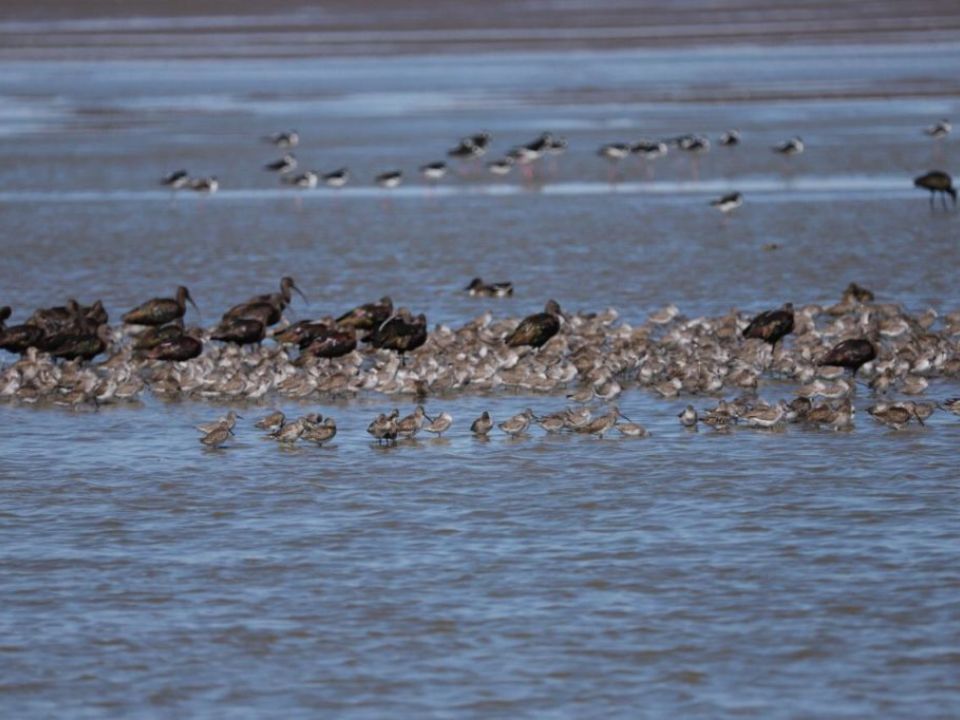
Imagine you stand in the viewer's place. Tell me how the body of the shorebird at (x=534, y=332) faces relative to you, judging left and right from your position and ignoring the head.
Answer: facing to the right of the viewer

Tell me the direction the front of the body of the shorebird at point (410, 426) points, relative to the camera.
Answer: to the viewer's right

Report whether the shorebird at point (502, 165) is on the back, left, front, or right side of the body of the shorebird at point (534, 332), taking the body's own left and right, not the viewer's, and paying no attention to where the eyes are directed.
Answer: left

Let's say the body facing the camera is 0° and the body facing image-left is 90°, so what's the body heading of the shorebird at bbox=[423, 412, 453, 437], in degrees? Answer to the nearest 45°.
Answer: approximately 270°

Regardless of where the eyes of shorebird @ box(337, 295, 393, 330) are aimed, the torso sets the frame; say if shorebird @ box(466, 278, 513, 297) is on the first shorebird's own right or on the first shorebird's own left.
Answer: on the first shorebird's own left

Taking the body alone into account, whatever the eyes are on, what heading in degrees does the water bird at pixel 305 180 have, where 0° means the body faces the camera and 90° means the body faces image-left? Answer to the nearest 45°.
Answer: approximately 270°
